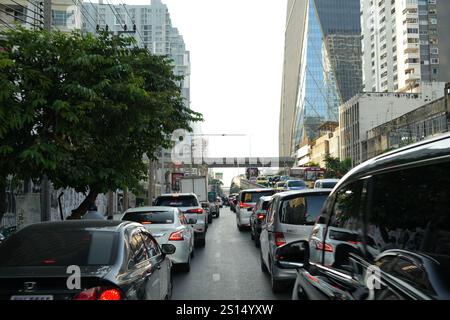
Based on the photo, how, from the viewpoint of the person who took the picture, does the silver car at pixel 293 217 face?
facing away from the viewer

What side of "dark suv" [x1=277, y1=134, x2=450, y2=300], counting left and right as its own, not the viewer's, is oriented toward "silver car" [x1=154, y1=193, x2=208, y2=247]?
front

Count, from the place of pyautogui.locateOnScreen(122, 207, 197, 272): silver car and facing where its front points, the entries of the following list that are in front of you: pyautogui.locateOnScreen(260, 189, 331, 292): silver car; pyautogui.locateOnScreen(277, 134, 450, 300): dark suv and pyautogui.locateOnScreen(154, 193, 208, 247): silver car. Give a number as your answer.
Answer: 1

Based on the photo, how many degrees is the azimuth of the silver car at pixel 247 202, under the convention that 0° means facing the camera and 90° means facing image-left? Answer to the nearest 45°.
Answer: approximately 180°

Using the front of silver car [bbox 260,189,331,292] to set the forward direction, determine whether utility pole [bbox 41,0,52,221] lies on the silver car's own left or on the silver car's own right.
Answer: on the silver car's own left

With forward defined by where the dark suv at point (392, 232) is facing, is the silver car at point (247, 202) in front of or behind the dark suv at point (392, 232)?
in front

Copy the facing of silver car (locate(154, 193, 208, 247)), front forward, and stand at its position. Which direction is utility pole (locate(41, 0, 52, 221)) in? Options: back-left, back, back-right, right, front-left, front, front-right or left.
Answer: back-left

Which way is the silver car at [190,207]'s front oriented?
away from the camera

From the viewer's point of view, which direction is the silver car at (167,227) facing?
away from the camera

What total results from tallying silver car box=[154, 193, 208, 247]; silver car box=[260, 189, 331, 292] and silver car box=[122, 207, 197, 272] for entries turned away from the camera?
3

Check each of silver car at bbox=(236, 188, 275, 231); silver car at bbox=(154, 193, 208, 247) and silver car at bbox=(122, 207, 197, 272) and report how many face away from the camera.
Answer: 3

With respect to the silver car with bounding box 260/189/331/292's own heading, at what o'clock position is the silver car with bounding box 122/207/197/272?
the silver car with bounding box 122/207/197/272 is roughly at 10 o'clock from the silver car with bounding box 260/189/331/292.

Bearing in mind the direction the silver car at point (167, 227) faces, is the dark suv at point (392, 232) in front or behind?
behind

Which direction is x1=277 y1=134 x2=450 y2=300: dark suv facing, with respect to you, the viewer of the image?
facing away from the viewer and to the left of the viewer

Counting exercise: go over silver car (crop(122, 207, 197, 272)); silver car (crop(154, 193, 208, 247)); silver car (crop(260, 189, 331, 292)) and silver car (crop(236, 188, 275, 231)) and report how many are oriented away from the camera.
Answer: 4

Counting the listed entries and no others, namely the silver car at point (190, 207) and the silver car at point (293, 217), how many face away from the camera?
2

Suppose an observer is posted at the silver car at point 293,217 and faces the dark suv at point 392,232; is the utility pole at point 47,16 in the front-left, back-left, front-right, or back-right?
back-right
